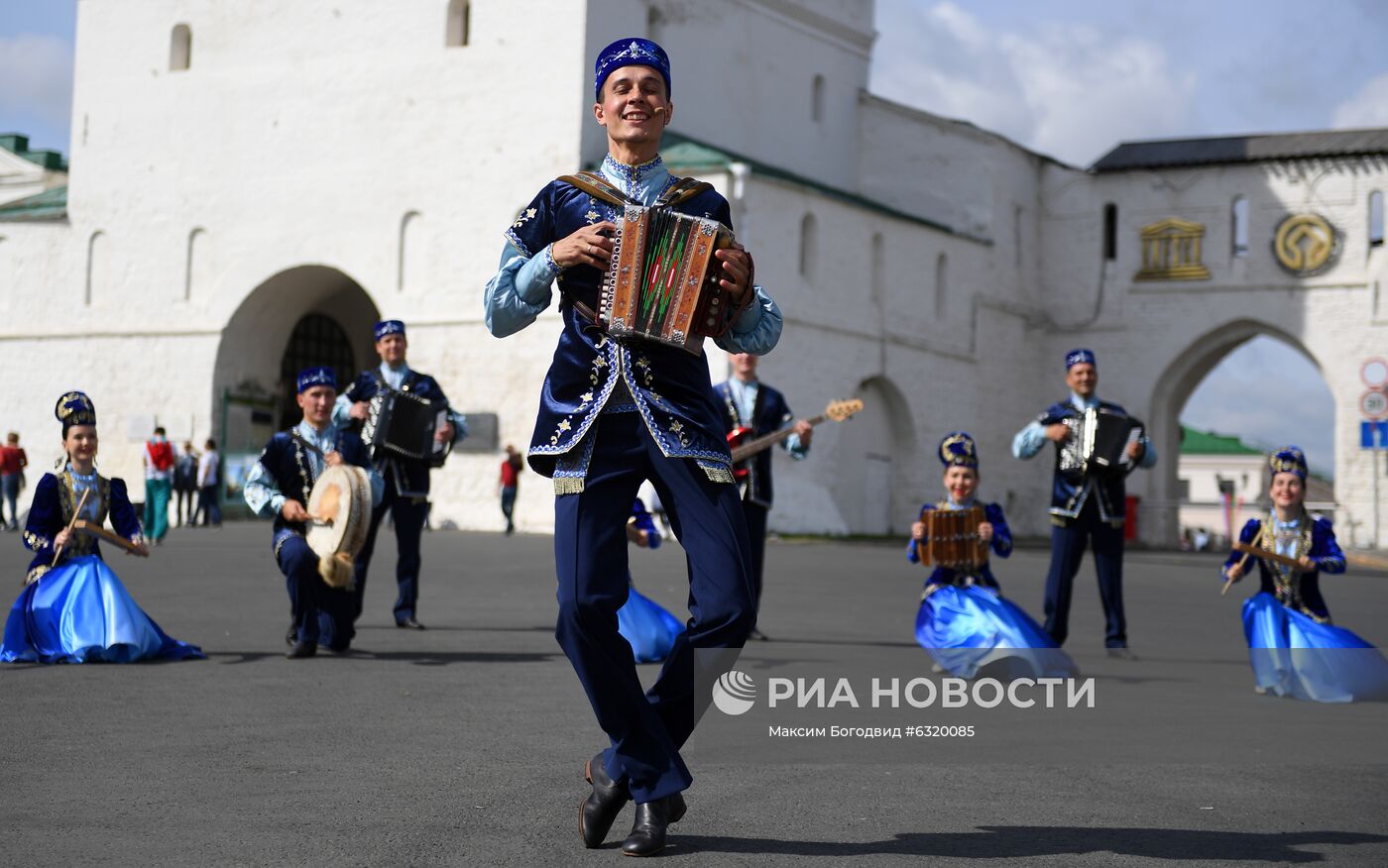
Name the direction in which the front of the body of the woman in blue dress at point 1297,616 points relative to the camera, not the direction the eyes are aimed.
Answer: toward the camera

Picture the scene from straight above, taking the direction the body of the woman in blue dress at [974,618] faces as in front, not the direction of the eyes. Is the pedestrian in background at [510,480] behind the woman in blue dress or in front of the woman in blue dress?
behind

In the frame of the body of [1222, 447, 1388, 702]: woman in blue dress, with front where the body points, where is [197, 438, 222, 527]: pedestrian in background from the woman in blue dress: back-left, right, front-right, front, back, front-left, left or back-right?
back-right

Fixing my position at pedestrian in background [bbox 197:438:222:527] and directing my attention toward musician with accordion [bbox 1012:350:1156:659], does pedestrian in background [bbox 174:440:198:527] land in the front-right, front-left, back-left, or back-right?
back-right

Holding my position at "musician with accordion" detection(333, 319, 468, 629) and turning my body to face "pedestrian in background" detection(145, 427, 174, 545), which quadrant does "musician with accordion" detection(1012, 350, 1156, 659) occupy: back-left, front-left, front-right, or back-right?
back-right

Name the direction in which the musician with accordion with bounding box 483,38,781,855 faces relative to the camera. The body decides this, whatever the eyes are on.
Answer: toward the camera

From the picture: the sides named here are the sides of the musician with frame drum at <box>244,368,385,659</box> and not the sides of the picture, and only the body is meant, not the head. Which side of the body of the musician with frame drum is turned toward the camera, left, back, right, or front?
front

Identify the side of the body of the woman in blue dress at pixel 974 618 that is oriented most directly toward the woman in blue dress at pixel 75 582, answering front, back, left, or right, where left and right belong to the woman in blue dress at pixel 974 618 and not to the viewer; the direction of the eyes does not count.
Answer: right

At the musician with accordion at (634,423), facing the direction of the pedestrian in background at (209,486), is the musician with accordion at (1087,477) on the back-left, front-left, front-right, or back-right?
front-right
